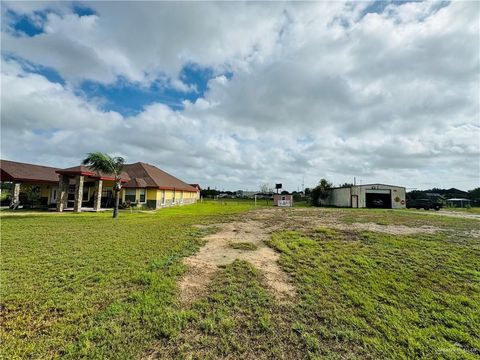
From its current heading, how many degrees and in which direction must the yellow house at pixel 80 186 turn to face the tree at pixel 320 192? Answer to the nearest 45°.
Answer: approximately 90° to its left

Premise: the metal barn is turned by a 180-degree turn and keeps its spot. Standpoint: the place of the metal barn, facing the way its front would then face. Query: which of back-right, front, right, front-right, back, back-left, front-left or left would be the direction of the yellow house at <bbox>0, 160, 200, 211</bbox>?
back-left

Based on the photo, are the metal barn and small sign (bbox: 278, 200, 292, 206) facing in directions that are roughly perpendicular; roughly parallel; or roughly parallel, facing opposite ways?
roughly parallel

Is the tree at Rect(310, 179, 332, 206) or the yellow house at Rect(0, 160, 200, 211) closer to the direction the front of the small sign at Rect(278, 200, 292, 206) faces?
the yellow house

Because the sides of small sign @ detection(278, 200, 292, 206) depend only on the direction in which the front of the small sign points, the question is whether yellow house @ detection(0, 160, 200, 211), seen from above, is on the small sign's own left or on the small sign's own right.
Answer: on the small sign's own right

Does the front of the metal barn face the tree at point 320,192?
no

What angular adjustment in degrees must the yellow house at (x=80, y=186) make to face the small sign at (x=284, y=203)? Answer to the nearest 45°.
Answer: approximately 90° to its left

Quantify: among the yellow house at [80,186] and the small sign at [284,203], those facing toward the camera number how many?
2

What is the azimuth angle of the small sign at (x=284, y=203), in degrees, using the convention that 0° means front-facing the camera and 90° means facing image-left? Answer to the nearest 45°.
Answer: approximately 0°

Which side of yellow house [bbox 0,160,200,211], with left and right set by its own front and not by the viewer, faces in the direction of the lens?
front

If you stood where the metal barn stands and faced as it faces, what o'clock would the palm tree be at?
The palm tree is roughly at 1 o'clock from the metal barn.

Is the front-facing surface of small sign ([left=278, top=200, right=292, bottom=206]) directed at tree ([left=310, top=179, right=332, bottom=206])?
no

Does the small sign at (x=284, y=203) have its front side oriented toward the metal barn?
no

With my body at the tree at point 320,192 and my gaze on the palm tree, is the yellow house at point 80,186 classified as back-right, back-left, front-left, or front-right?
front-right

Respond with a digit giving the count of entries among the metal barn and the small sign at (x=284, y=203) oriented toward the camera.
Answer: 2

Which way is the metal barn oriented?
toward the camera

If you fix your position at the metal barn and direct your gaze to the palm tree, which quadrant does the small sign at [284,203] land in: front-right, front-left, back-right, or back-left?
front-right
